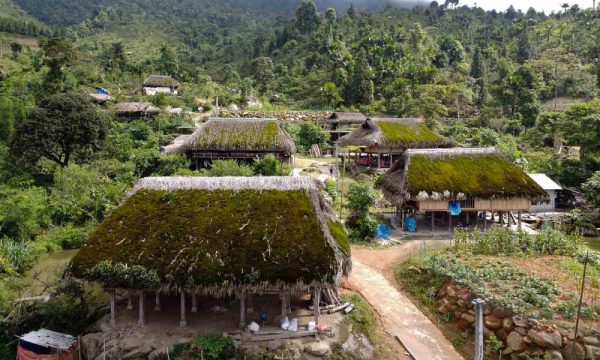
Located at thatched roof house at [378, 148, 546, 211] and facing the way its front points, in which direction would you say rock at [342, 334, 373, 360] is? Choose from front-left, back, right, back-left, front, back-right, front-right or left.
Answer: front

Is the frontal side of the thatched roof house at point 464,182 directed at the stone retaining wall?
yes

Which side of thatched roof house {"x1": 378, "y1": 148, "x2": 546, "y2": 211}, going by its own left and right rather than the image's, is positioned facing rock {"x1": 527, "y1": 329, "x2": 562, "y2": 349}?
front

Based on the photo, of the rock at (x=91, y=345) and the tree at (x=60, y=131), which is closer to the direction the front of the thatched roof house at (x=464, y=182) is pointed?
the rock

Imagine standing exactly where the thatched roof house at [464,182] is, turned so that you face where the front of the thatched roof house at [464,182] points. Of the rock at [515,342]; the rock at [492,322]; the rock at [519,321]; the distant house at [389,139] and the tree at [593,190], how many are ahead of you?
3

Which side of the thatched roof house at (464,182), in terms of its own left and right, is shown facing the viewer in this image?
front

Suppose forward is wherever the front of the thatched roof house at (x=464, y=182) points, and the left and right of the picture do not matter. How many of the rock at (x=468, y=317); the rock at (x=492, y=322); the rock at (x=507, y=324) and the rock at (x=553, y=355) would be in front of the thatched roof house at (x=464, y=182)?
4

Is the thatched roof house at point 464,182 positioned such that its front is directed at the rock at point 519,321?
yes

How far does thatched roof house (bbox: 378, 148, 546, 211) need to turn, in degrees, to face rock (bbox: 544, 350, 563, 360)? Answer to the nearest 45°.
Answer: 0° — it already faces it

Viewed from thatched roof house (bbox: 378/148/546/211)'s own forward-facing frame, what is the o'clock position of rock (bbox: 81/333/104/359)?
The rock is roughly at 1 o'clock from the thatched roof house.

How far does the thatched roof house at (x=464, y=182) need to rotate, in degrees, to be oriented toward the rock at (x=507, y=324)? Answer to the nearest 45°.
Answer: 0° — it already faces it

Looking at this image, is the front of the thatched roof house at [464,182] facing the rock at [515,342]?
yes

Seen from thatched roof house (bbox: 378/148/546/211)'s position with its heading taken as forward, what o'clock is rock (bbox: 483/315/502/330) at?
The rock is roughly at 12 o'clock from the thatched roof house.
